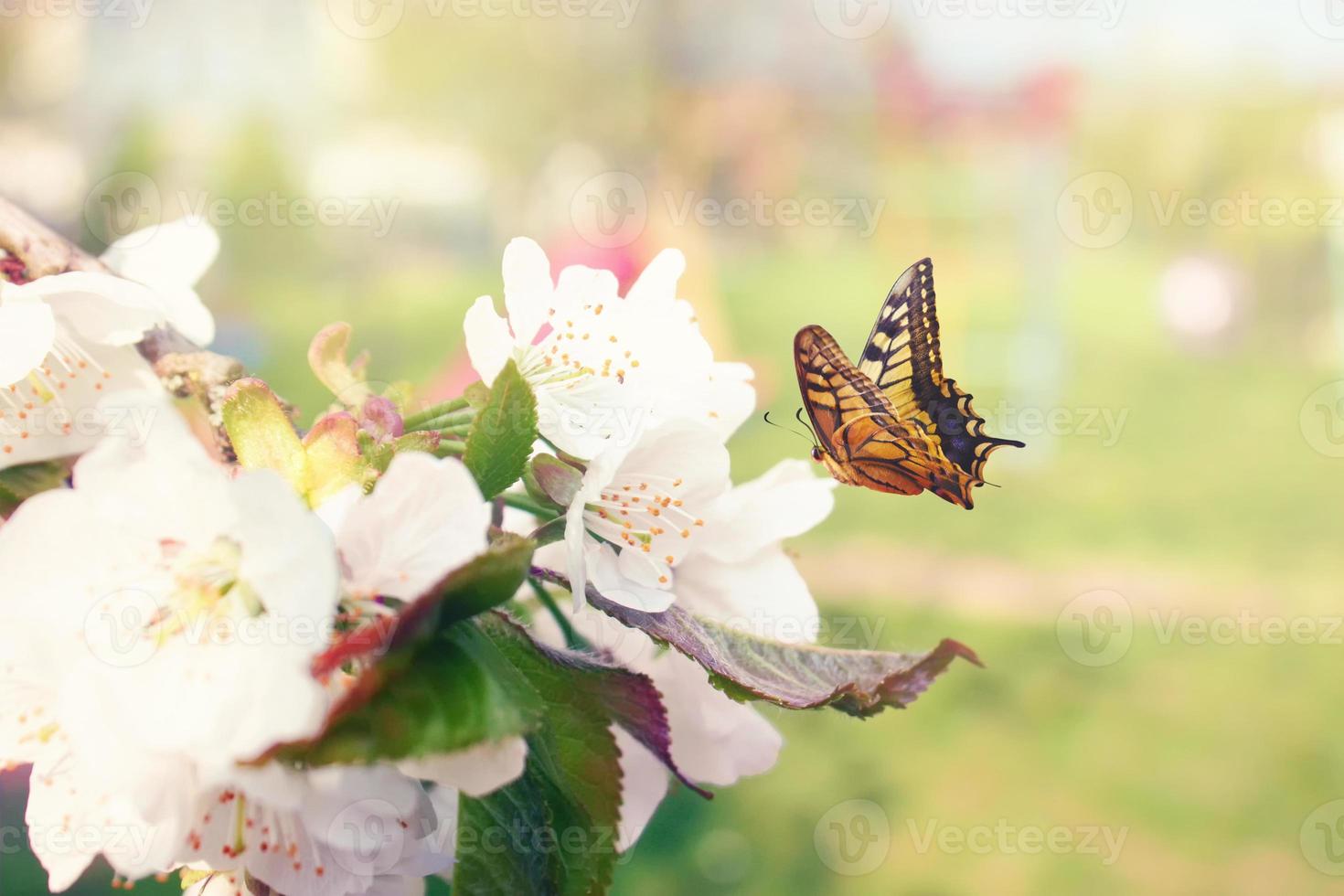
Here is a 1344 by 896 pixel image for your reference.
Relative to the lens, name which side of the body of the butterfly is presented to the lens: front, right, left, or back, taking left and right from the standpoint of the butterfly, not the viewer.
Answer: left
